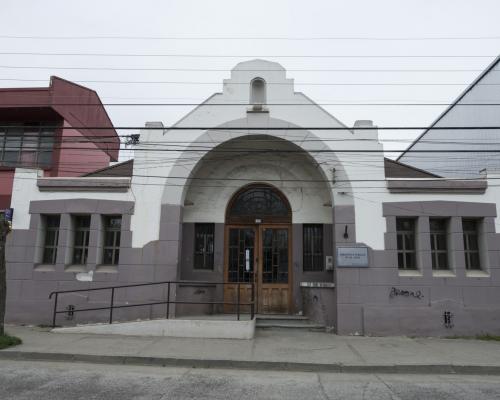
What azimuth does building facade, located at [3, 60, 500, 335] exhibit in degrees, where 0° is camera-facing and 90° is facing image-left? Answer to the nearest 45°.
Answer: approximately 0°

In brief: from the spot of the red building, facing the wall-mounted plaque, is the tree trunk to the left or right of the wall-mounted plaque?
right

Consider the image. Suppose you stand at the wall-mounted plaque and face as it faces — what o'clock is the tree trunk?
The tree trunk is roughly at 2 o'clock from the wall-mounted plaque.

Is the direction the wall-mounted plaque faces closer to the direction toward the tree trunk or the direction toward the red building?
the tree trunk

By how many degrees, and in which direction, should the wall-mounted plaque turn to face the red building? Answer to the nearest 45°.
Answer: approximately 90° to its right
